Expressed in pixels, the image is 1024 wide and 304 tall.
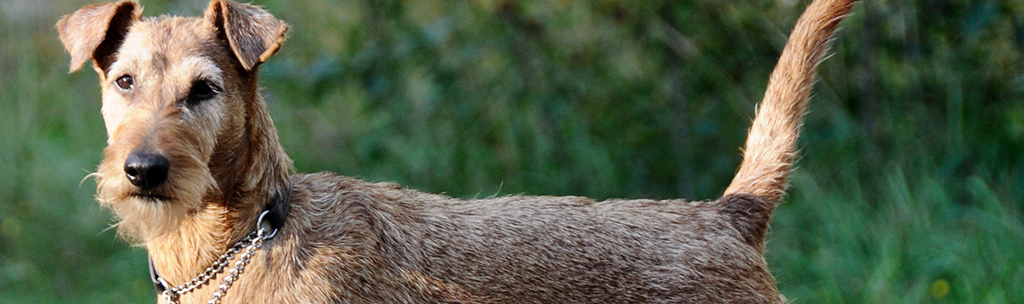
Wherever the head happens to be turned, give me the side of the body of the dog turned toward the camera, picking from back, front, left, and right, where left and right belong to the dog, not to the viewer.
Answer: left
